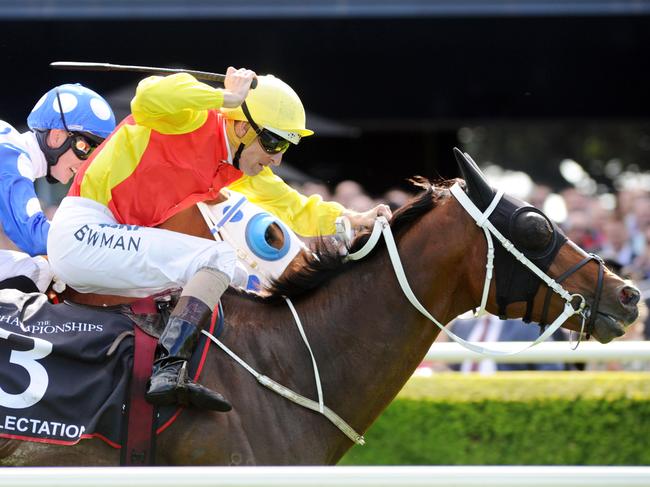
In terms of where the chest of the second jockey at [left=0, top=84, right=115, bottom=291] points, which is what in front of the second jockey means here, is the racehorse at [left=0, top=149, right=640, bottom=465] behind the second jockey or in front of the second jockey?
in front

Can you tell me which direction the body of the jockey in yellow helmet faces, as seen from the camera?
to the viewer's right

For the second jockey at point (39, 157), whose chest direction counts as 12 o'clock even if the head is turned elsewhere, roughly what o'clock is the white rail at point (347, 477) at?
The white rail is roughly at 2 o'clock from the second jockey.

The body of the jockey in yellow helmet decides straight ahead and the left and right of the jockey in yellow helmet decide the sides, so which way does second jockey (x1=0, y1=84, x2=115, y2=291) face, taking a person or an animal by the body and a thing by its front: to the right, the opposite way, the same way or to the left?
the same way

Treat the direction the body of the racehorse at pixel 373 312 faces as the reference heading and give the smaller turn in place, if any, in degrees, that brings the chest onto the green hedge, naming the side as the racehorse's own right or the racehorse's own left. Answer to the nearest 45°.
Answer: approximately 45° to the racehorse's own left

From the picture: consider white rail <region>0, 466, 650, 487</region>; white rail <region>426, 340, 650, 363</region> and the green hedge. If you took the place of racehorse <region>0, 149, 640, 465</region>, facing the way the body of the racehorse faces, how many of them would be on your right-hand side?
1

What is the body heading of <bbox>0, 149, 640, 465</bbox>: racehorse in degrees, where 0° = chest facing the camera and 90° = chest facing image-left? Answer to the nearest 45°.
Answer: approximately 270°

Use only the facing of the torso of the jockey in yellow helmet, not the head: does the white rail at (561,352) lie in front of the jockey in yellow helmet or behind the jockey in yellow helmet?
in front

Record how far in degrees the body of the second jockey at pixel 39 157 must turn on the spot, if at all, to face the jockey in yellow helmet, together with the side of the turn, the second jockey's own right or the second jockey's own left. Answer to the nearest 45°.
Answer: approximately 45° to the second jockey's own right

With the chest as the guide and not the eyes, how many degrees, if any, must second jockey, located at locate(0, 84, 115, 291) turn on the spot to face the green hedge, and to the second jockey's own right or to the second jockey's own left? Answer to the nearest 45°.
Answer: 0° — they already face it

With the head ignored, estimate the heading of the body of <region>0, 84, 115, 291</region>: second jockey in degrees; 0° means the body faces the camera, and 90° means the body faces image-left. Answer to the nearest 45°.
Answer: approximately 270°

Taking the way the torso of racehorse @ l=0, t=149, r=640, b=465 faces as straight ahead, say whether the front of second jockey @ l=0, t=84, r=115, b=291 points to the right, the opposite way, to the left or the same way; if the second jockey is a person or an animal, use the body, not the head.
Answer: the same way

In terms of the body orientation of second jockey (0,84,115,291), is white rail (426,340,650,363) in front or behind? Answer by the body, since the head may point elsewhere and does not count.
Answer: in front
